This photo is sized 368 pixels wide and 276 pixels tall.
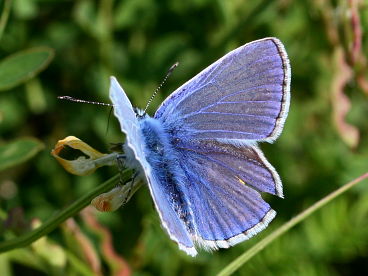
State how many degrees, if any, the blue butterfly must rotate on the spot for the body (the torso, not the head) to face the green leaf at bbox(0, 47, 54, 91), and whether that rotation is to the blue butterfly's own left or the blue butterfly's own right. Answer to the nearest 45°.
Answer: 0° — it already faces it

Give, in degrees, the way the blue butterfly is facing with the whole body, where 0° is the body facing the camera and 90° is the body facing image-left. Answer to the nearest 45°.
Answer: approximately 135°

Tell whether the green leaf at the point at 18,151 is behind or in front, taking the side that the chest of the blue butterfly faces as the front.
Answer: in front
